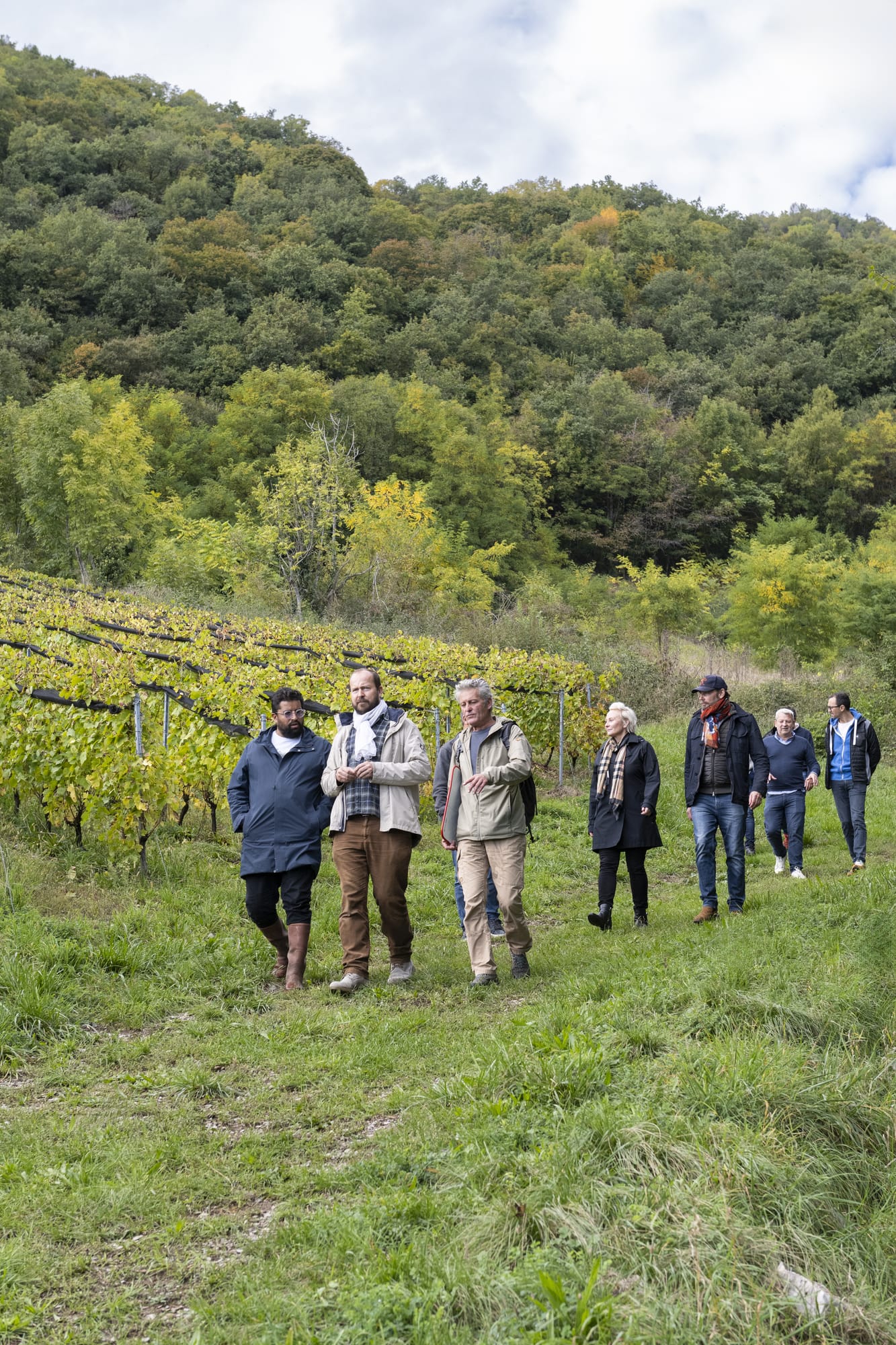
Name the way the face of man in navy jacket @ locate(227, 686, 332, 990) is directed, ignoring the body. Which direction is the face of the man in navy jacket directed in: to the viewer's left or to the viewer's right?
to the viewer's right

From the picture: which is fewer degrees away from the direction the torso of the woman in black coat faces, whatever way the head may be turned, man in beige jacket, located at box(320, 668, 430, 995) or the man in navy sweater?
the man in beige jacket

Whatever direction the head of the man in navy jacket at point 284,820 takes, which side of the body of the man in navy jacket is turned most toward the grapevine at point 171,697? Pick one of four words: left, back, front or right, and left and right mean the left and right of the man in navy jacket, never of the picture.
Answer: back

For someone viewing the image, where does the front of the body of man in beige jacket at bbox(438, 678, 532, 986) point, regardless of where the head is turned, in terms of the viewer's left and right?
facing the viewer and to the left of the viewer

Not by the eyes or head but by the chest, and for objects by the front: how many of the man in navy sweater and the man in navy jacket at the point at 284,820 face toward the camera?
2

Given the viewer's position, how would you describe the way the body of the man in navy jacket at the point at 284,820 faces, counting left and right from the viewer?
facing the viewer

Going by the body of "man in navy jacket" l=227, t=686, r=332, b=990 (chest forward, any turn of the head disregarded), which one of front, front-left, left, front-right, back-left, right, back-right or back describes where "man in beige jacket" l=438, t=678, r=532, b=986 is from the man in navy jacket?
left

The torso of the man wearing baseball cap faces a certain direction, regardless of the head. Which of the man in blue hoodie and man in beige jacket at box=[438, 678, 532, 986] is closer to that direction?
the man in beige jacket
